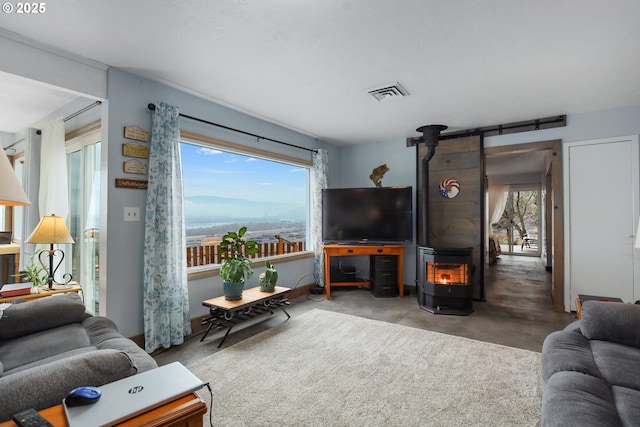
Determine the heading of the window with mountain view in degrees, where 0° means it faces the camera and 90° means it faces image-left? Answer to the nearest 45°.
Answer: approximately 315°

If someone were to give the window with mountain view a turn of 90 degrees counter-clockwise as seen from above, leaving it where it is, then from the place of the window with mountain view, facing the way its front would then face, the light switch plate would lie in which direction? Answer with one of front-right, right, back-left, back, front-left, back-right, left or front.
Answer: back

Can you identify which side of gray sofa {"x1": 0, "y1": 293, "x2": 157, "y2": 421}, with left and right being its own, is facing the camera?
right

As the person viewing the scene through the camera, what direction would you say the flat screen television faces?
facing the viewer

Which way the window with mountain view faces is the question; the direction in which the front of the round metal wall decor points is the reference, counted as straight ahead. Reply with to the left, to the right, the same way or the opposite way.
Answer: to the left

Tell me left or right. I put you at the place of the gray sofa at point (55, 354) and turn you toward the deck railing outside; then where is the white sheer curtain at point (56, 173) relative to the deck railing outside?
left

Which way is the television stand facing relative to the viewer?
toward the camera

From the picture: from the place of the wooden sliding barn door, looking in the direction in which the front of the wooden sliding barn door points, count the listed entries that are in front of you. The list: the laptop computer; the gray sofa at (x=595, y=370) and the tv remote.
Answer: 3

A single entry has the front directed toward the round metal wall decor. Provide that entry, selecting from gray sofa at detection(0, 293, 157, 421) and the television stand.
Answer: the gray sofa

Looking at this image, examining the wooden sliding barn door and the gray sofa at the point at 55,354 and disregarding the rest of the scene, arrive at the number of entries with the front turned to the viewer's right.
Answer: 1

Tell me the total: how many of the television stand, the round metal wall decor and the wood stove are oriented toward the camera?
3

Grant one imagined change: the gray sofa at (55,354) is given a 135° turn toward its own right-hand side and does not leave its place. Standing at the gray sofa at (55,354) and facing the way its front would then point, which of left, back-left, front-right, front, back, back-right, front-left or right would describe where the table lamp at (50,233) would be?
back-right

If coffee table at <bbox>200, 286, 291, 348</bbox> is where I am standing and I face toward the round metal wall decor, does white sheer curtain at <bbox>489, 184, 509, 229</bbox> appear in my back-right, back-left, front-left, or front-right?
front-left

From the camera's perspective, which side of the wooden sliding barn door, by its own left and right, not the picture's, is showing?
front

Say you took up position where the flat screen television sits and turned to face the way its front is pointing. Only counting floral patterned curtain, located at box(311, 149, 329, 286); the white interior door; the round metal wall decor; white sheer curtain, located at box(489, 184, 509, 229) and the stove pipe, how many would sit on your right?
1

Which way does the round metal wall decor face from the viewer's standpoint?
toward the camera

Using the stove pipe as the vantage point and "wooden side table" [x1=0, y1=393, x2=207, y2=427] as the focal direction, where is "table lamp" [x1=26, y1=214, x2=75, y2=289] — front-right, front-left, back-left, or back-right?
front-right
